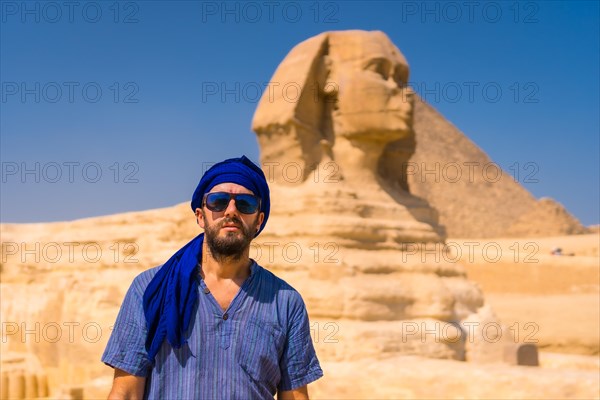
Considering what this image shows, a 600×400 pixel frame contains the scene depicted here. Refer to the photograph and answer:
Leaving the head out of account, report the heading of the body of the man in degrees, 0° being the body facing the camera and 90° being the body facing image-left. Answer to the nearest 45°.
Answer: approximately 0°

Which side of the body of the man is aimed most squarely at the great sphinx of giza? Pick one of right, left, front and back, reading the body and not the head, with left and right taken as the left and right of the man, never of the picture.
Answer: back
